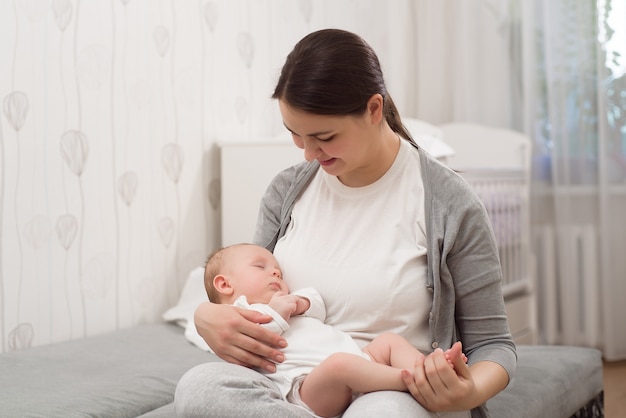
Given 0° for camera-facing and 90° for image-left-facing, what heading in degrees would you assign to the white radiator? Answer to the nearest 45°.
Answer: approximately 0°

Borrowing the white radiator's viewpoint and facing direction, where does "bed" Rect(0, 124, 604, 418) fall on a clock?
The bed is roughly at 1 o'clock from the white radiator.
